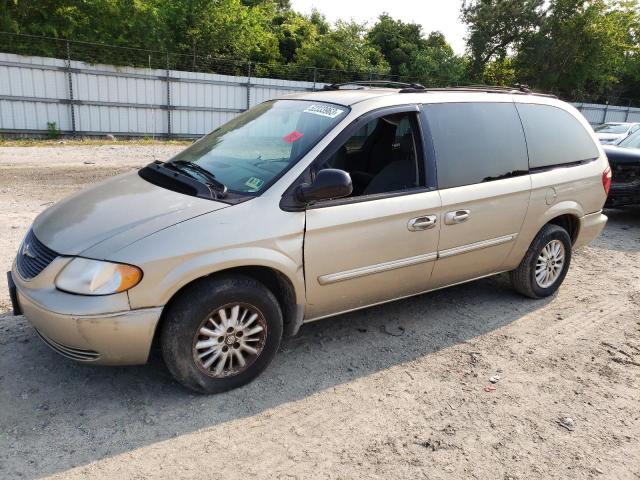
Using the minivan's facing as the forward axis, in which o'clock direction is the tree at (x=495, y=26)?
The tree is roughly at 5 o'clock from the minivan.

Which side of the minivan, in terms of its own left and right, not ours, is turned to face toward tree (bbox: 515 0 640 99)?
back

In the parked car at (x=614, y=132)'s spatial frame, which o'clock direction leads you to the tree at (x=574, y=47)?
The tree is roughly at 4 o'clock from the parked car.

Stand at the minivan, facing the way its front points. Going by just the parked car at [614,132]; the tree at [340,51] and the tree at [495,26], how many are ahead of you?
0

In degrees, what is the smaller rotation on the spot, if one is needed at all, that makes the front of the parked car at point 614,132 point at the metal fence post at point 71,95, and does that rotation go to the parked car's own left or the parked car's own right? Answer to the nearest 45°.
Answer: approximately 45° to the parked car's own right

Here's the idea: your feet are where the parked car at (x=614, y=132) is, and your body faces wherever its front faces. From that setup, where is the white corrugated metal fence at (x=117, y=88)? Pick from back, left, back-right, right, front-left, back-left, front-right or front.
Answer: front-right

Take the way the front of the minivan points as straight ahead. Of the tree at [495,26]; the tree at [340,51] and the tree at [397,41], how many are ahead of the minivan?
0

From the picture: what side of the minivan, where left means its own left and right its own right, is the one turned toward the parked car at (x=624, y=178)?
back

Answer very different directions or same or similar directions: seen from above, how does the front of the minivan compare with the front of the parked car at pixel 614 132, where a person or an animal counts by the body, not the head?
same or similar directions

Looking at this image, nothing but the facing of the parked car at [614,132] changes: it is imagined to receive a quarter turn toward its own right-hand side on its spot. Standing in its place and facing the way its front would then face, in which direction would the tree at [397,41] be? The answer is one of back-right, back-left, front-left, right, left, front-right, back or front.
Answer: front

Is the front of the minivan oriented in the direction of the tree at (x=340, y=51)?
no

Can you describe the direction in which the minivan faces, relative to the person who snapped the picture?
facing the viewer and to the left of the viewer

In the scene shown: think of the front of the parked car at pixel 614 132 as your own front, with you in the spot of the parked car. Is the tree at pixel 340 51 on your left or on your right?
on your right

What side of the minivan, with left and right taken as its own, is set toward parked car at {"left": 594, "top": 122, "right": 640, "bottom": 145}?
back

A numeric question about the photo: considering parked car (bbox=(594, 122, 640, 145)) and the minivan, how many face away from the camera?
0
